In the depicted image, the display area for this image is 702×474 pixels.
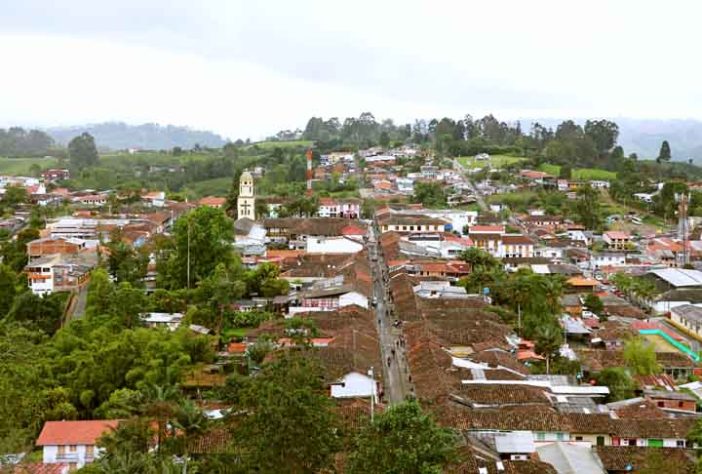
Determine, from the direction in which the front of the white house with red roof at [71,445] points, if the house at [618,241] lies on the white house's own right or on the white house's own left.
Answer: on the white house's own left

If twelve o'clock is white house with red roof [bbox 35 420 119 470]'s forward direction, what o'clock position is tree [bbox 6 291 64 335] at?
The tree is roughly at 6 o'clock from the white house with red roof.

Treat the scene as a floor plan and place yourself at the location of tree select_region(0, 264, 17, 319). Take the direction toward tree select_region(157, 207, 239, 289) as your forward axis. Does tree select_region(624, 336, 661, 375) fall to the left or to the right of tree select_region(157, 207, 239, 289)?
right

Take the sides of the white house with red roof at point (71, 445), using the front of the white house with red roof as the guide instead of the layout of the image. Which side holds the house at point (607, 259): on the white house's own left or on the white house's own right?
on the white house's own left

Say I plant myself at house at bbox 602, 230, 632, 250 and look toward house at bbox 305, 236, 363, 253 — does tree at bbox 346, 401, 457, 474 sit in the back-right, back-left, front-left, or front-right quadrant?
front-left

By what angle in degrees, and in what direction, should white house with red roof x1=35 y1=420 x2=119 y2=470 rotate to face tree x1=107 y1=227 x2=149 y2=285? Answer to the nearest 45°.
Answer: approximately 180°

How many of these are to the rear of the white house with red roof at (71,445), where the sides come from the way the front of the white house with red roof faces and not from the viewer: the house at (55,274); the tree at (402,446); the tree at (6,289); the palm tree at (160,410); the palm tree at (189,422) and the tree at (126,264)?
3

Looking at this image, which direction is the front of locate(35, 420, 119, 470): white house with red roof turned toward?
toward the camera

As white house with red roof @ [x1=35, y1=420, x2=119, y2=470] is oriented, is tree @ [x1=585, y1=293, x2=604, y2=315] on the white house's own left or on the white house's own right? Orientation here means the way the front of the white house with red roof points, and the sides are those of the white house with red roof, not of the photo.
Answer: on the white house's own left

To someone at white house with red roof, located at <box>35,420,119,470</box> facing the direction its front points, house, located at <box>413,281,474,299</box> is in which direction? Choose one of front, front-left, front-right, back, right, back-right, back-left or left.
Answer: back-left

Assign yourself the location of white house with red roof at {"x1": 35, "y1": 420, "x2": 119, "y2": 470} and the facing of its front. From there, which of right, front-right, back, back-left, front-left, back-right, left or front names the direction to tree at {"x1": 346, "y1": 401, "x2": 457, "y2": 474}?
front-left

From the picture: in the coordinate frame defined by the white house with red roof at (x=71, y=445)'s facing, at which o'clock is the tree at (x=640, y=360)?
The tree is roughly at 9 o'clock from the white house with red roof.

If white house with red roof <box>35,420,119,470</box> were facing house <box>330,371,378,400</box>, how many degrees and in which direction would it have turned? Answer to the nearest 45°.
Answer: approximately 90° to its left

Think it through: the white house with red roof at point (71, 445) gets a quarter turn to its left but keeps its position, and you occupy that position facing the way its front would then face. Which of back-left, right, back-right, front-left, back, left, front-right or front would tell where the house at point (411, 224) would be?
front-left

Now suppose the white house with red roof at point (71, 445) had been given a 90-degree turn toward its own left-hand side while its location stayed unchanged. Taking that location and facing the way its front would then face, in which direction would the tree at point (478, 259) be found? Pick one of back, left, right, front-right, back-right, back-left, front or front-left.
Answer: front-left

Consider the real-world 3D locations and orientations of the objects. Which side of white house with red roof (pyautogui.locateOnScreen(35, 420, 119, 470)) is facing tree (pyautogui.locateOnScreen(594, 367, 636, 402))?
left
